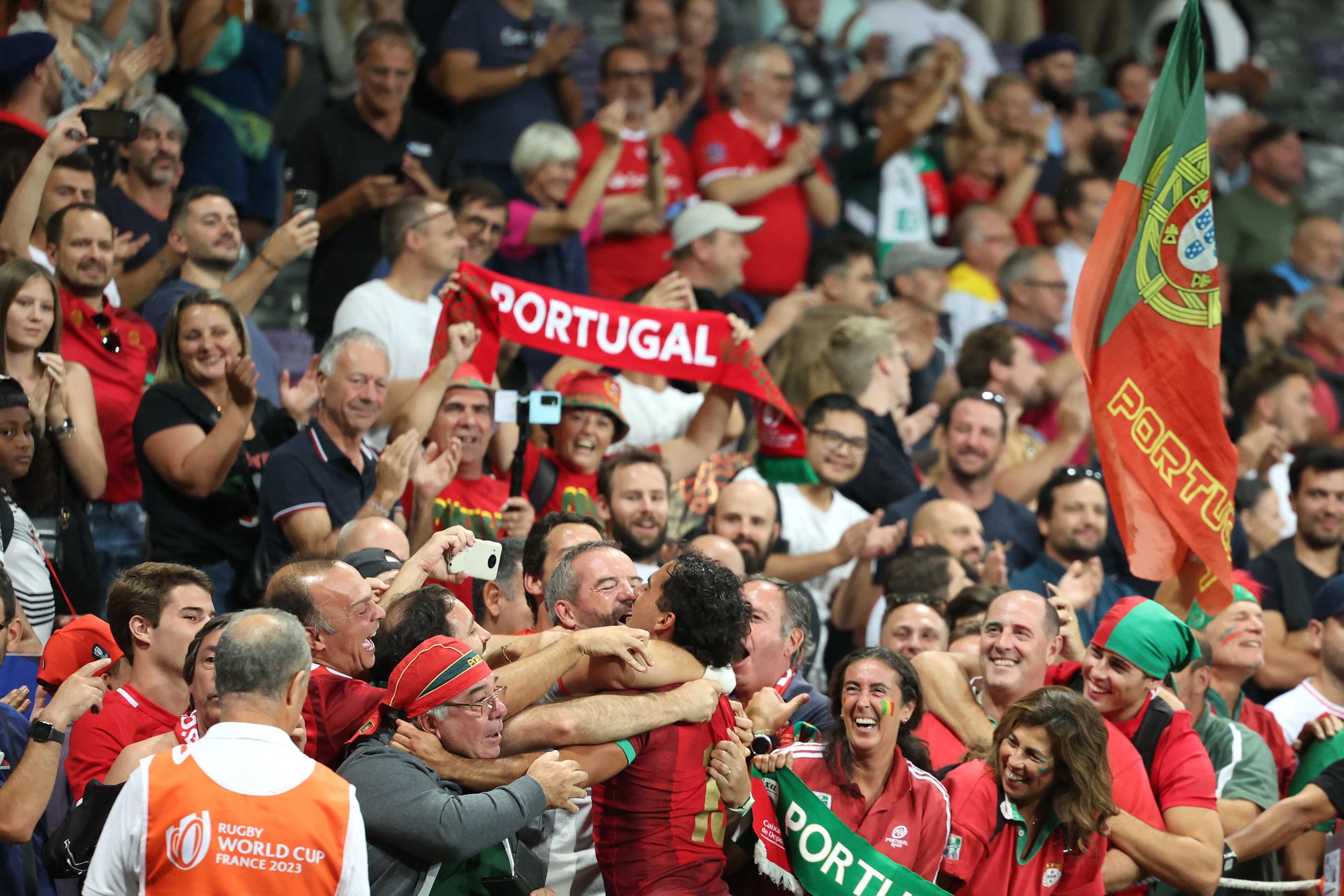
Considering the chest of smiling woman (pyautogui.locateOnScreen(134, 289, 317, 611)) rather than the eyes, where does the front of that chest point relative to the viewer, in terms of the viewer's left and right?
facing the viewer and to the right of the viewer

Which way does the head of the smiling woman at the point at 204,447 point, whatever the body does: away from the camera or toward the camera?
toward the camera

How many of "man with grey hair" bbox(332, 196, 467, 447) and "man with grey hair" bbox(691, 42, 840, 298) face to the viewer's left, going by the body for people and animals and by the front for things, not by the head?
0

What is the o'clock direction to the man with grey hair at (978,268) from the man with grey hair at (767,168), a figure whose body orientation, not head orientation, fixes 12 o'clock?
the man with grey hair at (978,268) is roughly at 10 o'clock from the man with grey hair at (767,168).

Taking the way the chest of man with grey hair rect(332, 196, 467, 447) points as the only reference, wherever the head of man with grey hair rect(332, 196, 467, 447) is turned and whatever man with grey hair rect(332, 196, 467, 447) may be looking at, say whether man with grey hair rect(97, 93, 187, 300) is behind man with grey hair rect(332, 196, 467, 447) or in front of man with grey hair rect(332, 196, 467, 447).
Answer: behind

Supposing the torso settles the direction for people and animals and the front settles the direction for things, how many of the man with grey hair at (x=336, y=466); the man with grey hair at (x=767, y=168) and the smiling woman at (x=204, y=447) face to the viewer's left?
0

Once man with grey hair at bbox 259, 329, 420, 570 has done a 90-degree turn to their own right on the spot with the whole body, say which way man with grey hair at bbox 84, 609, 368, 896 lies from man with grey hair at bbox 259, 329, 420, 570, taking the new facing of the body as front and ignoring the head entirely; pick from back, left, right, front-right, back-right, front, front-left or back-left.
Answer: front-left

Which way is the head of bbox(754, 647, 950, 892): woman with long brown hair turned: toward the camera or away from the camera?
toward the camera

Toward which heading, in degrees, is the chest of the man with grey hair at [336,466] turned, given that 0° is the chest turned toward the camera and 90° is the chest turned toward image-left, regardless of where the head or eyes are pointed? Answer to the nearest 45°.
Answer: approximately 315°

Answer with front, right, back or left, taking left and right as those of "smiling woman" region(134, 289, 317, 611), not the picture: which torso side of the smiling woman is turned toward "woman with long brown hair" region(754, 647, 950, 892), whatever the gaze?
front

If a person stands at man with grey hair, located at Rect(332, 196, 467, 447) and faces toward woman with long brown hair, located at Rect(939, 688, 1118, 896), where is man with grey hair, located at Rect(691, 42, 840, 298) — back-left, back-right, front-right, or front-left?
back-left

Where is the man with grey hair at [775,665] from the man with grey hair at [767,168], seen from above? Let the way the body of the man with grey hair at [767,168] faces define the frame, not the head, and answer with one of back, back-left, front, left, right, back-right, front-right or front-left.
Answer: front-right
